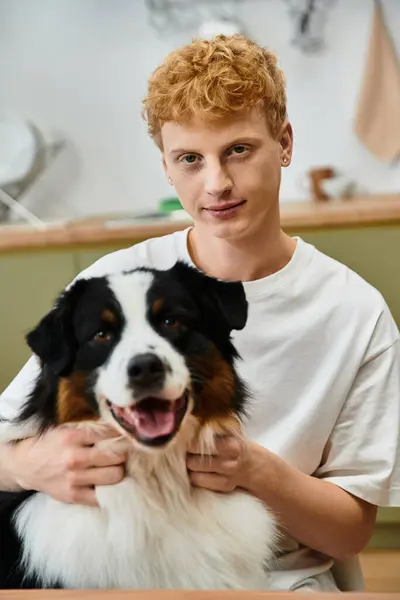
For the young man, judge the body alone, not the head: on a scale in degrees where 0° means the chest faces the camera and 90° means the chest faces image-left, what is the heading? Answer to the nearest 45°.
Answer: approximately 0°

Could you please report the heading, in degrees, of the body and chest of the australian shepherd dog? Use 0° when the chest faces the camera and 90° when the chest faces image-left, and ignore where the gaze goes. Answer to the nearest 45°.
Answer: approximately 0°
